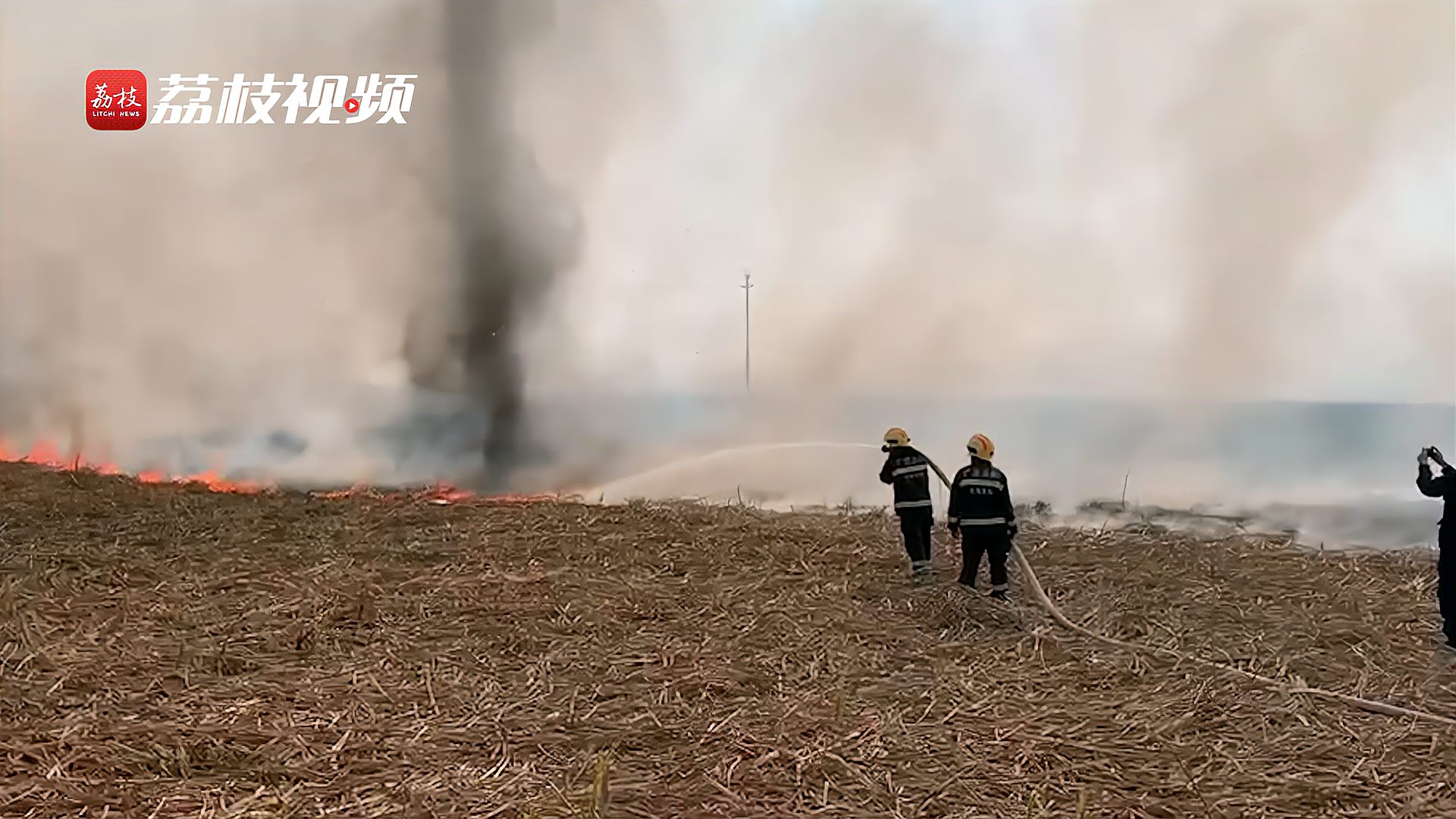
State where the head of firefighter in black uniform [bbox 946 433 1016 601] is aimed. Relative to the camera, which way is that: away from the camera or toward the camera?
away from the camera

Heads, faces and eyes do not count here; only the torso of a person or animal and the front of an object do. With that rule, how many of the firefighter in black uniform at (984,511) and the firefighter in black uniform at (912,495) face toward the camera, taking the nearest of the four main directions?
0

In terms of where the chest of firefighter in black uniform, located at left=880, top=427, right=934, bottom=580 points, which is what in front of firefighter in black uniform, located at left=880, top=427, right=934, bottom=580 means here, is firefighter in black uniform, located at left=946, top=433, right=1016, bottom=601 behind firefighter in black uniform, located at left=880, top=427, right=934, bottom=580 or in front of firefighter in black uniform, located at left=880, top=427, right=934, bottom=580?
behind

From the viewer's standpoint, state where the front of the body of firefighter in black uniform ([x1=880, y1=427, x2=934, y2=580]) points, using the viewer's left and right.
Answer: facing away from the viewer and to the left of the viewer

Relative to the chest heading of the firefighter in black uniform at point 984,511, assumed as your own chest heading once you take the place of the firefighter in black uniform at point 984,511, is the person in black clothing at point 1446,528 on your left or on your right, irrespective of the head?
on your right

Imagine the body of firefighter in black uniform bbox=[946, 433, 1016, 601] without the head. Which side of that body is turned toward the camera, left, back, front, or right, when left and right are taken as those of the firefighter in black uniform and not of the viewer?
back
